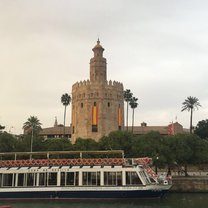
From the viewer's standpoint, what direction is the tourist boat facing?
to the viewer's right

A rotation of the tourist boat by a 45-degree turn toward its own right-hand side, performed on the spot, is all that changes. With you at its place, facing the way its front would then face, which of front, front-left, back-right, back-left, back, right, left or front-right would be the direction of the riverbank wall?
left
